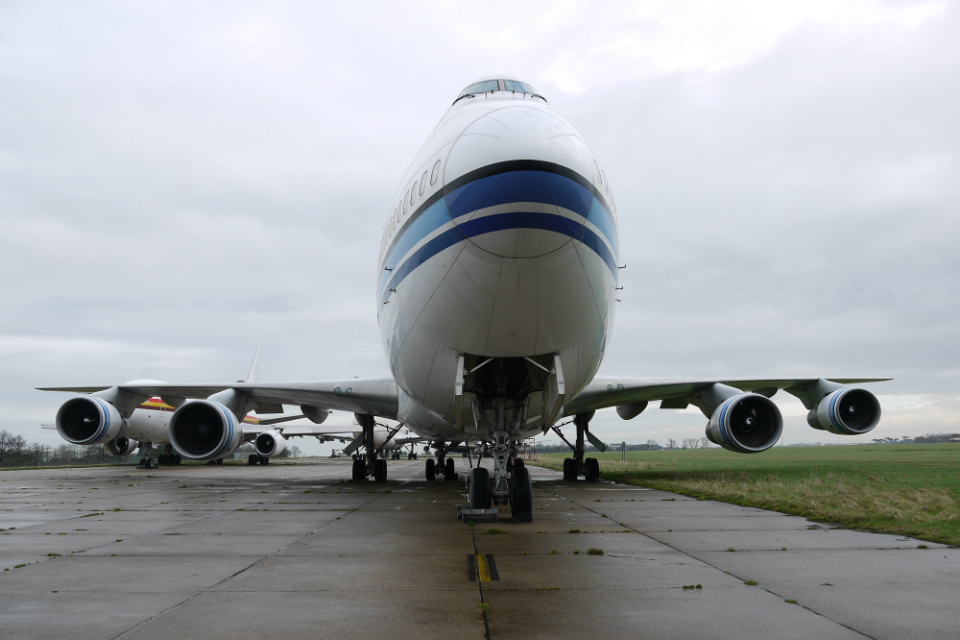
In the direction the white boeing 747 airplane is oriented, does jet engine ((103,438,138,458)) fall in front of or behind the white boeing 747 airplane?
behind

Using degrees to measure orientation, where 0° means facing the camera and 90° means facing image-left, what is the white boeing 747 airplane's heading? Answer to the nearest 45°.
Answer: approximately 0°

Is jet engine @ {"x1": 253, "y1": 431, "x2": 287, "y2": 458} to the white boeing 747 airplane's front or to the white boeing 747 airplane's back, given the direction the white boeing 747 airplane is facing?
to the back

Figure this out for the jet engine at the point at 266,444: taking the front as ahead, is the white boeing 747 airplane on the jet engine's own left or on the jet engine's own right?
on the jet engine's own left

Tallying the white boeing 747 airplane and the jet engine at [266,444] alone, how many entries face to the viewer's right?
0

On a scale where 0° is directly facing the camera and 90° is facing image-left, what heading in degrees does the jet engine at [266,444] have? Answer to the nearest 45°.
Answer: approximately 45°
